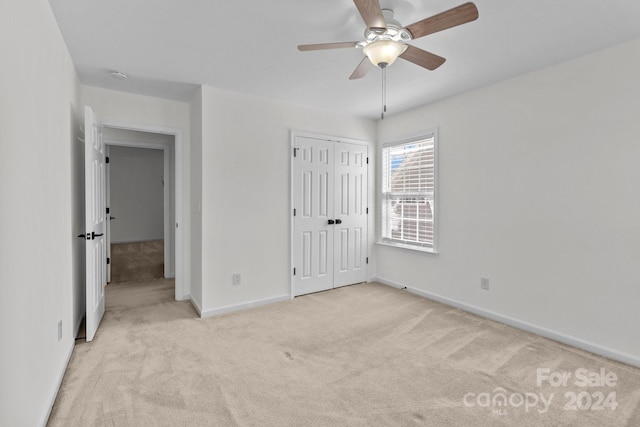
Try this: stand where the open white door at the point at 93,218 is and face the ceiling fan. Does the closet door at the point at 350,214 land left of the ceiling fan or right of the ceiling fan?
left

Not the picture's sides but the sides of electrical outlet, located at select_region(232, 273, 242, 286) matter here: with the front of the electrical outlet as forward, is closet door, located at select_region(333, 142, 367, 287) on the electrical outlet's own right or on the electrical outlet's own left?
on the electrical outlet's own left

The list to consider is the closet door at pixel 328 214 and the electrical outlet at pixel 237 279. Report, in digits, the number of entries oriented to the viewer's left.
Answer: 0

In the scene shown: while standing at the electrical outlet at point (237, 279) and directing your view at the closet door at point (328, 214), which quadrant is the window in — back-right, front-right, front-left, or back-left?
front-right

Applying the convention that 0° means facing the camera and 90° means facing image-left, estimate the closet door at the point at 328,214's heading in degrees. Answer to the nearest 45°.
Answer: approximately 315°

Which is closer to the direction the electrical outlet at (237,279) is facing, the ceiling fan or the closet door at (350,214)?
the ceiling fan

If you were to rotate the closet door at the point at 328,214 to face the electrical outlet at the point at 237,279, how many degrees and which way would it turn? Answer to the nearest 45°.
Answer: approximately 90° to its right

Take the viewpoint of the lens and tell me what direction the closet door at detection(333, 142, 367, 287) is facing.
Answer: facing the viewer and to the right of the viewer

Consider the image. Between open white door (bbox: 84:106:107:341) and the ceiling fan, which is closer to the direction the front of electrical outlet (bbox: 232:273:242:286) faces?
the ceiling fan

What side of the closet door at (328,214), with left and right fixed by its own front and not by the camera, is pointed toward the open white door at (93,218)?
right

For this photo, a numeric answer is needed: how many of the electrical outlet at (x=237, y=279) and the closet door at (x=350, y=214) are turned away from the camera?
0

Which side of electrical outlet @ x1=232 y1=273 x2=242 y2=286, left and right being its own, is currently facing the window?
left

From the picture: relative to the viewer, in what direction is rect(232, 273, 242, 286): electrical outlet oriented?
toward the camera

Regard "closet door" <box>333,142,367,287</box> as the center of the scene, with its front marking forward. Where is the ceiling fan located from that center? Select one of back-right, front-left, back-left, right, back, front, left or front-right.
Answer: front-right

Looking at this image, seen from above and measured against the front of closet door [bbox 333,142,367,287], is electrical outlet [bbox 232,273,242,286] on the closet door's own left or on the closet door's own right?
on the closet door's own right
